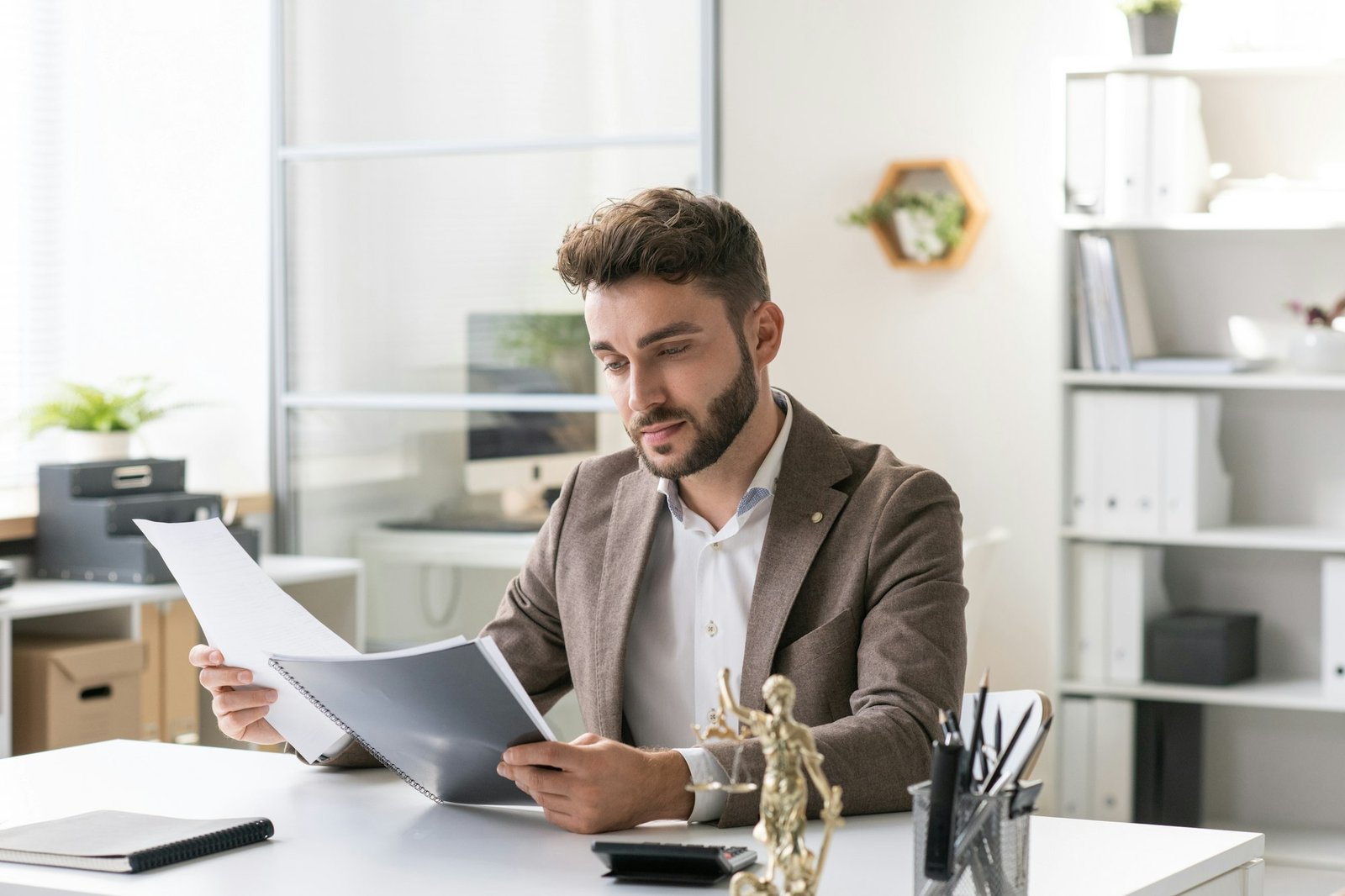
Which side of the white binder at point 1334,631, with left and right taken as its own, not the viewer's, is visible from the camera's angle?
front

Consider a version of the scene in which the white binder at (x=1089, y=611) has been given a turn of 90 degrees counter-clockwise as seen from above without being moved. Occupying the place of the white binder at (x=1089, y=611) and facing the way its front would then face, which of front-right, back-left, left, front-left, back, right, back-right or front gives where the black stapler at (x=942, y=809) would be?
right

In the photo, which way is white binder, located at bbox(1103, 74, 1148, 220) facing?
toward the camera

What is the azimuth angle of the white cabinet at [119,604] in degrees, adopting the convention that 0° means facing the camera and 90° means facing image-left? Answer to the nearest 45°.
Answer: approximately 0°

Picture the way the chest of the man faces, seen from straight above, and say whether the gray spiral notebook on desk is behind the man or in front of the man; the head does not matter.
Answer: in front

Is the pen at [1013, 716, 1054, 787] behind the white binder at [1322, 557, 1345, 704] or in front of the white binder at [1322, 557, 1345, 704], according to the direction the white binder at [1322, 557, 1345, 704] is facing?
in front

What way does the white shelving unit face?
toward the camera

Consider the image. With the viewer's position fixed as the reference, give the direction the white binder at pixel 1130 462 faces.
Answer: facing the viewer

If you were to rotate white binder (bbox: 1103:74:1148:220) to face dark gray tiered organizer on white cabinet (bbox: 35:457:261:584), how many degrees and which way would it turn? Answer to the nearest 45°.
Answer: approximately 90° to its right

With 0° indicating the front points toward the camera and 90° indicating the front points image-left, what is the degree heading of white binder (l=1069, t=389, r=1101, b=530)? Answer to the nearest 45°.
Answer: approximately 0°

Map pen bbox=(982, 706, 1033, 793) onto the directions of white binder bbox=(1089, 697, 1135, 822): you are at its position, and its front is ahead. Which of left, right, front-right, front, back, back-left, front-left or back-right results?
front
